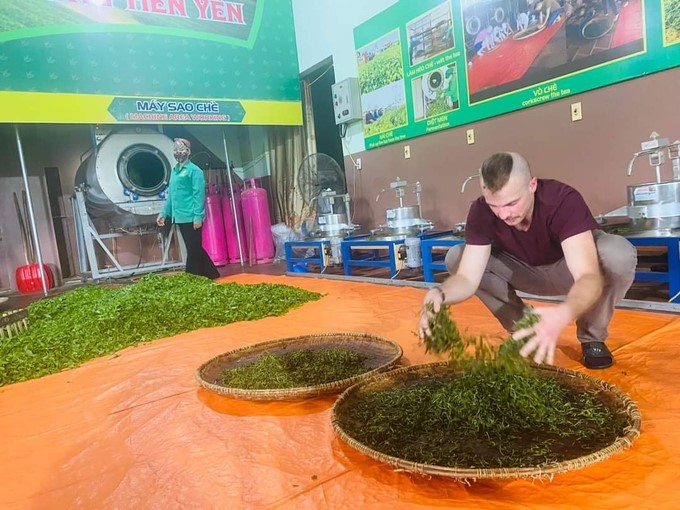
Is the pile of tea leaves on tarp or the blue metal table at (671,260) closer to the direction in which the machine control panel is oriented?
the pile of tea leaves on tarp

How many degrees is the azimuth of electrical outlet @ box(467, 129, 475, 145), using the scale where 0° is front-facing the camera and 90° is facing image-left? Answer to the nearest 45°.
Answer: approximately 45°

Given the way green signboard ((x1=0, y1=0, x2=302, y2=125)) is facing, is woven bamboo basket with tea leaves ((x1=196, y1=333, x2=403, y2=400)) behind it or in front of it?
in front

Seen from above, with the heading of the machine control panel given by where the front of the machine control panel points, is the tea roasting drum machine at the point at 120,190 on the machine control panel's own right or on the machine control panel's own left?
on the machine control panel's own right

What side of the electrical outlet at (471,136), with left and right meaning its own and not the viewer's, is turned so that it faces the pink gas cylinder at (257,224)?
right

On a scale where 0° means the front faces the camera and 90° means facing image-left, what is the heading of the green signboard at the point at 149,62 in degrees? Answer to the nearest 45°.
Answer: approximately 0°
